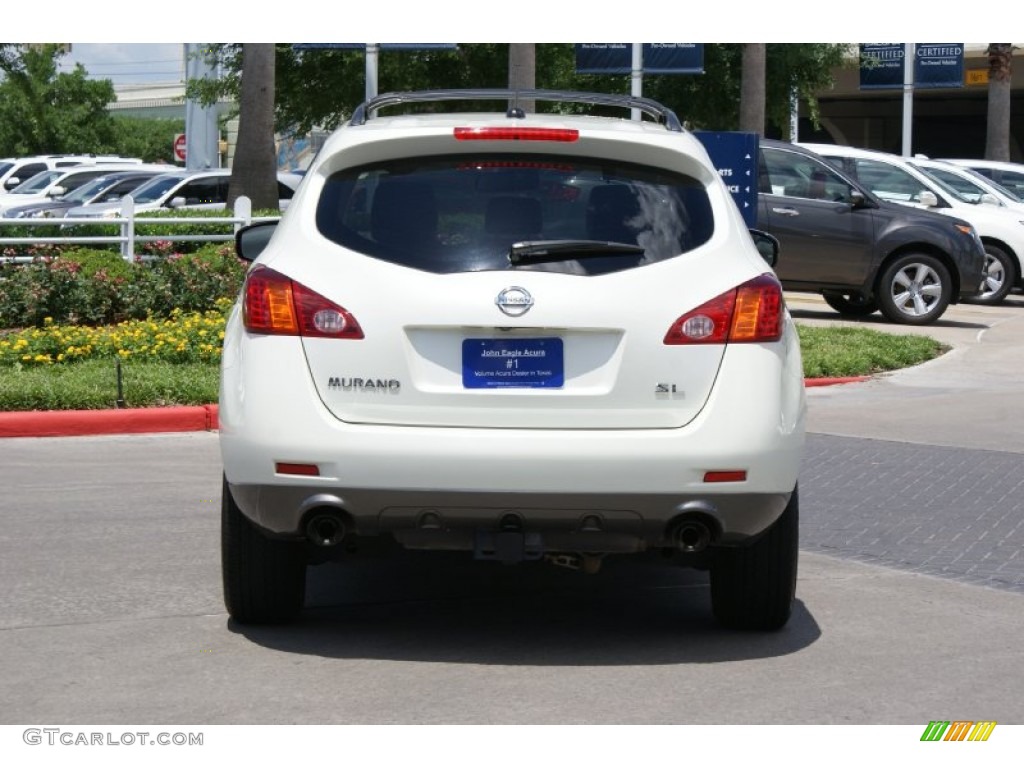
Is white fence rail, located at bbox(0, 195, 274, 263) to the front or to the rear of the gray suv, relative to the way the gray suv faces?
to the rear

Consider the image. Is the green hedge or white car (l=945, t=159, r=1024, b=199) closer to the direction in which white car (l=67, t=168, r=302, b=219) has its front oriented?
the green hedge

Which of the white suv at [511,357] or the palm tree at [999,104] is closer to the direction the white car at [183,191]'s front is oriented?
the white suv

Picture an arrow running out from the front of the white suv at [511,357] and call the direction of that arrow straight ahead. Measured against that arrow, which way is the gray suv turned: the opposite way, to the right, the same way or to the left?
to the right

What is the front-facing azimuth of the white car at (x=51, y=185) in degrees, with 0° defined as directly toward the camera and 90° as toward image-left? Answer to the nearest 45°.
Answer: approximately 45°

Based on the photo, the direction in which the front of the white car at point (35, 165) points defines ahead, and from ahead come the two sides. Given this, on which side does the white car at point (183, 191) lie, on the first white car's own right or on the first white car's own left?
on the first white car's own left

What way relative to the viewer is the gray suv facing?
to the viewer's right

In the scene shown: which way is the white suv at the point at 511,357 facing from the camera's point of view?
away from the camera

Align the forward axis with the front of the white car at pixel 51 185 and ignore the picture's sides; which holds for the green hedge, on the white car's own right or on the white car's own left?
on the white car's own left

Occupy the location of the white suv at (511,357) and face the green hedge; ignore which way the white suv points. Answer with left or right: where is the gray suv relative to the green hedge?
right
